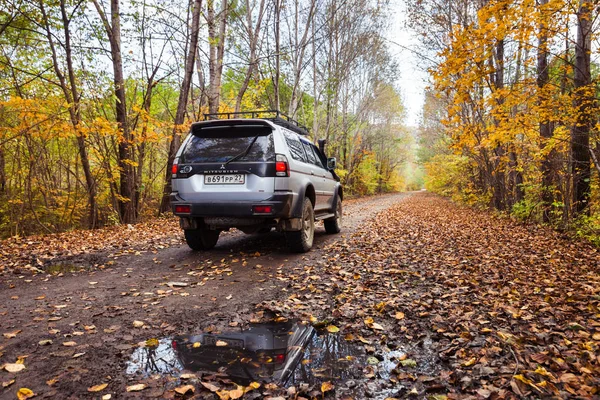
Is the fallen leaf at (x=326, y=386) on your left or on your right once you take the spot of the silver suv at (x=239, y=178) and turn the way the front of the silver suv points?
on your right

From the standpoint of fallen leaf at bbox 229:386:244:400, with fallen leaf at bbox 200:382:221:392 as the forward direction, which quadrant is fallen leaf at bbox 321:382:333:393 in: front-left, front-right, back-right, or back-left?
back-right

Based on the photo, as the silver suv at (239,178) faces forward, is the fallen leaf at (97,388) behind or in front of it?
behind

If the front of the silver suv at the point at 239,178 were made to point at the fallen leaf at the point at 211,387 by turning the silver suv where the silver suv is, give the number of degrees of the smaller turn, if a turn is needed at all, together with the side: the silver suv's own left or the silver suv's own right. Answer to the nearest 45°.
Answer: approximately 135° to the silver suv's own right

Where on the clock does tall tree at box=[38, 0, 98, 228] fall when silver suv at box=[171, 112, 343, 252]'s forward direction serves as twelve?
The tall tree is roughly at 9 o'clock from the silver suv.

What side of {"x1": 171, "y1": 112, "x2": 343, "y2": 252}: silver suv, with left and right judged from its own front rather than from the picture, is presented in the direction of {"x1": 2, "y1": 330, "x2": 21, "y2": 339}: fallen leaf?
back

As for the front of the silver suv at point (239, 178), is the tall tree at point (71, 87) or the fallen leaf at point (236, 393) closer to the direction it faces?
the tall tree

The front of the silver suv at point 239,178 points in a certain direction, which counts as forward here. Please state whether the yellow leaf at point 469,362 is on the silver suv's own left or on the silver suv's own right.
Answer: on the silver suv's own right

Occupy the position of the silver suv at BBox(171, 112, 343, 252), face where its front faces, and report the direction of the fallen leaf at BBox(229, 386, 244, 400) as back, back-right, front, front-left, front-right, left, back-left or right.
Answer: back-right

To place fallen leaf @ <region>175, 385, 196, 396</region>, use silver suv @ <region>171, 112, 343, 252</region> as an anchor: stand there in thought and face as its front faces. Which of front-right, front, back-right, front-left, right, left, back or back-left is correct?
back-right

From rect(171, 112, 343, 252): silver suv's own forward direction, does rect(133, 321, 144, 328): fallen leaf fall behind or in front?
behind

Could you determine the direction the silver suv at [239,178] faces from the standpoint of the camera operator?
facing away from the viewer and to the right of the viewer

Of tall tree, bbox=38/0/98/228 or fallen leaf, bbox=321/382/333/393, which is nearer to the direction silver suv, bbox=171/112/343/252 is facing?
the tall tree
